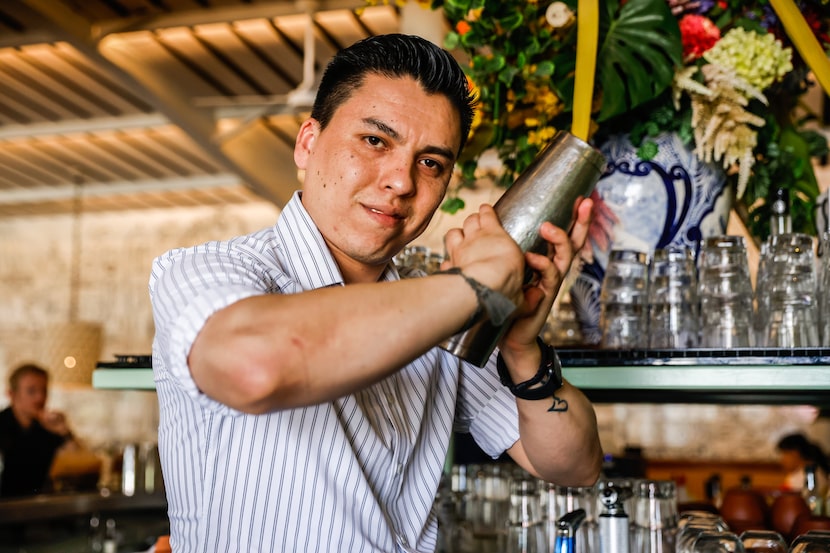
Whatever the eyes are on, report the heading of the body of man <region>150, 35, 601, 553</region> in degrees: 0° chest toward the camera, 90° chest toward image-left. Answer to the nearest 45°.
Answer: approximately 315°

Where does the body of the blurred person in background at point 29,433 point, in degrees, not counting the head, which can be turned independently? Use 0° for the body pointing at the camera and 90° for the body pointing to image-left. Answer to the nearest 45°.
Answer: approximately 315°
